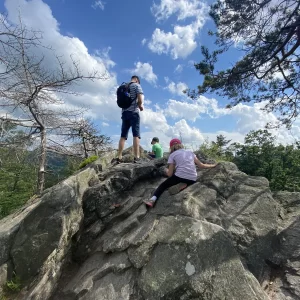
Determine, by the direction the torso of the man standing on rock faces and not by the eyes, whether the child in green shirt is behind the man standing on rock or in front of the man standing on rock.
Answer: in front

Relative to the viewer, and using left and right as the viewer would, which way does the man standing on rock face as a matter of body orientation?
facing away from the viewer and to the right of the viewer
